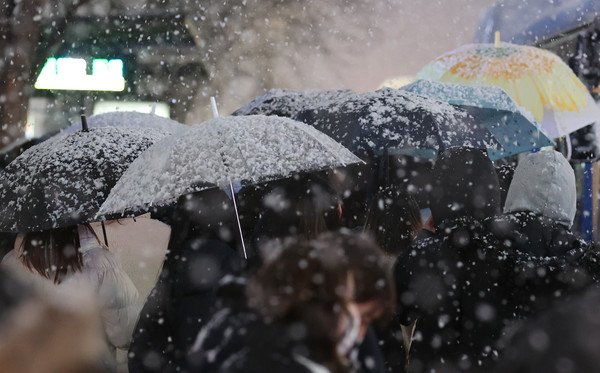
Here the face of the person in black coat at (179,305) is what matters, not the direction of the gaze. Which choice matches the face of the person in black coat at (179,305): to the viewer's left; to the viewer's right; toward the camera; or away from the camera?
away from the camera

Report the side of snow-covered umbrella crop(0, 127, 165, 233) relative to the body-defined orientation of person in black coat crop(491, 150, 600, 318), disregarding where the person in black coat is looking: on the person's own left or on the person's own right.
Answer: on the person's own left

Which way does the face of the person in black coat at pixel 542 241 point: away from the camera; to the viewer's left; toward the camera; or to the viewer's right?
away from the camera

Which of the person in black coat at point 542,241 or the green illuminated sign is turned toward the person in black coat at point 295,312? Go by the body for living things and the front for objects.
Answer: the green illuminated sign

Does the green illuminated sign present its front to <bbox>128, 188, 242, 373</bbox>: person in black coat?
yes

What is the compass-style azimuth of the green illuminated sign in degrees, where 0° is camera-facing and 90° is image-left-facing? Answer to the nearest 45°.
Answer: approximately 0°

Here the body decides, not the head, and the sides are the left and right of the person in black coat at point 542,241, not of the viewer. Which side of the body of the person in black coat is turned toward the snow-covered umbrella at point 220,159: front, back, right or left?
left

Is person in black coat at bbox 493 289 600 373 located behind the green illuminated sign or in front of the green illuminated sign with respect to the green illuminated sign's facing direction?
in front

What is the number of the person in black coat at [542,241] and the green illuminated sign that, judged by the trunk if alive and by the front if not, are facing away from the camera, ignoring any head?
1

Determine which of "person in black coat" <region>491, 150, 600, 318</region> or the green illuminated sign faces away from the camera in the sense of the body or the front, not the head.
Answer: the person in black coat

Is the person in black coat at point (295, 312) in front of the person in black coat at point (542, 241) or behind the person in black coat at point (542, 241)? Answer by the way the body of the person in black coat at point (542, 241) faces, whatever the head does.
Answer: behind

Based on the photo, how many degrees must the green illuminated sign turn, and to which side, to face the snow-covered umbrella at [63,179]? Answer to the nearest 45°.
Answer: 0° — it already faces it

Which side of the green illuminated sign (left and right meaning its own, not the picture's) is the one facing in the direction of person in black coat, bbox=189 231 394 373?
front

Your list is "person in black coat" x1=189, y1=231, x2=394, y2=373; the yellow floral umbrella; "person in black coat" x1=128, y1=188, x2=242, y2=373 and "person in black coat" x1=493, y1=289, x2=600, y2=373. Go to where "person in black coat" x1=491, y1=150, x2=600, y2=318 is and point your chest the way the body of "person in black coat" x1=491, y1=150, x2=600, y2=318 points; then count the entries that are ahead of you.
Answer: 1

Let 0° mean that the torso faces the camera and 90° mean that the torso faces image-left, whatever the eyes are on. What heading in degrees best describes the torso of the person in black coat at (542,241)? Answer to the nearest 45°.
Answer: approximately 180°
